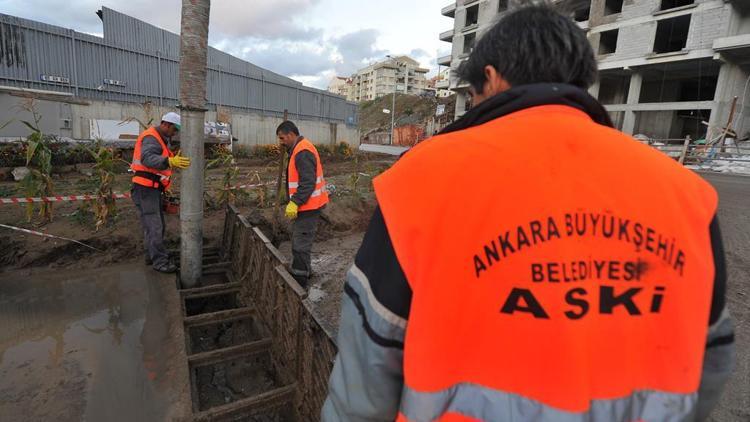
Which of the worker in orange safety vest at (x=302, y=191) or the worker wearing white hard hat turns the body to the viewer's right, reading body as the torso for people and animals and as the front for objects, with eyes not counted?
the worker wearing white hard hat

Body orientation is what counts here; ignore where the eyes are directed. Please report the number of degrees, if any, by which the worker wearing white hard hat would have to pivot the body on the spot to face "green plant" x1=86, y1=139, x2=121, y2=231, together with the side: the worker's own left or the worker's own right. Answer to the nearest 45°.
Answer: approximately 135° to the worker's own left

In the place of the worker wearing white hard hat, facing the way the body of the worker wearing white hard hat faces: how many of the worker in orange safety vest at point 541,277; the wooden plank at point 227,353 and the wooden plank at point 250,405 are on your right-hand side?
3

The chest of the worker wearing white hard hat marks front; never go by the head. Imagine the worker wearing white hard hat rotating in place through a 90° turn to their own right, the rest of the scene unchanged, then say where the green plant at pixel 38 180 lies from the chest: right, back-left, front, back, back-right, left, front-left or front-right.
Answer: back-right

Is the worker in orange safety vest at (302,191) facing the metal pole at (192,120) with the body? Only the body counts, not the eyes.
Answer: yes

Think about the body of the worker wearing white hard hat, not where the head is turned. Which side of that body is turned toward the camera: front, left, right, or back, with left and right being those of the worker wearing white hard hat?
right

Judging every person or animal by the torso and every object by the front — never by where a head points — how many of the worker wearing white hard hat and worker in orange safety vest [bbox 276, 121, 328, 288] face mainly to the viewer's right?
1

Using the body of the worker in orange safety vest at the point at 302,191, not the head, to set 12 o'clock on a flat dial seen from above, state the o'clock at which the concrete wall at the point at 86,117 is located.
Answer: The concrete wall is roughly at 2 o'clock from the worker in orange safety vest.

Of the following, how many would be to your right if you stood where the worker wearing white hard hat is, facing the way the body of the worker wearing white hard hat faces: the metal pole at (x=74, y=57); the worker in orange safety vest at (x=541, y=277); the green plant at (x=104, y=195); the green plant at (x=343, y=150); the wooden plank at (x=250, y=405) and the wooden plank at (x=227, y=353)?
3

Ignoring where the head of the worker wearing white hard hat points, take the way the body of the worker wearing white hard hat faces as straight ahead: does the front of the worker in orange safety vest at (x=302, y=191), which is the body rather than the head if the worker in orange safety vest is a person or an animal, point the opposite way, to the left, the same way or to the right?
the opposite way

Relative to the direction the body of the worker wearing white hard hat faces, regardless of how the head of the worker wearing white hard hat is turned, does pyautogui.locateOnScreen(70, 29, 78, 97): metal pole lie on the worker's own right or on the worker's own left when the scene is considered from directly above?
on the worker's own left

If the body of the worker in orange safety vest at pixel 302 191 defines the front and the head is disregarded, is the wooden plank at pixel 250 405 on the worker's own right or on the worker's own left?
on the worker's own left

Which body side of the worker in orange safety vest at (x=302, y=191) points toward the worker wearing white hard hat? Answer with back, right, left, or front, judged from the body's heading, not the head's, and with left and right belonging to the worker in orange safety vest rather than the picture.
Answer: front

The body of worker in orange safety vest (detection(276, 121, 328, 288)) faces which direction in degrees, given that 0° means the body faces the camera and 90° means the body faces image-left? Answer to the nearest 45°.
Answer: approximately 90°

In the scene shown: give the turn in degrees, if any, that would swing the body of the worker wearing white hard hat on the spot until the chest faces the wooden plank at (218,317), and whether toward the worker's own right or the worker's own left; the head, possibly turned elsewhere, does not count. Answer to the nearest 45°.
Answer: approximately 90° to the worker's own right
